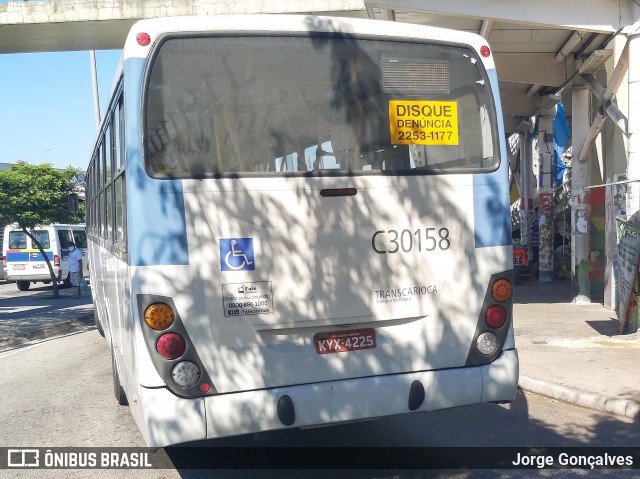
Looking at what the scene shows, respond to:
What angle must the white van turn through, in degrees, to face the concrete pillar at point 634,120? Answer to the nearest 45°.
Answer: approximately 90° to its right

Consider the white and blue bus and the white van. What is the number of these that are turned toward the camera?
0

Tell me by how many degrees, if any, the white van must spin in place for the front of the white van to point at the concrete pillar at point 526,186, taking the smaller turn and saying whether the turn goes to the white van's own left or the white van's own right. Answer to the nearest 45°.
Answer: approximately 90° to the white van's own right

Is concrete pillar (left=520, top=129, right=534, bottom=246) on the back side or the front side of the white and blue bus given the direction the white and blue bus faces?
on the front side

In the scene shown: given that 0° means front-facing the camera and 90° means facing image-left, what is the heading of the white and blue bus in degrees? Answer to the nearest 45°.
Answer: approximately 180°

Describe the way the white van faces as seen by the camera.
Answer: facing away from the viewer and to the right of the viewer

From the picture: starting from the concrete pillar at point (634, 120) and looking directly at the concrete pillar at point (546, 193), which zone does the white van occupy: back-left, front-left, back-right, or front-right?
front-left

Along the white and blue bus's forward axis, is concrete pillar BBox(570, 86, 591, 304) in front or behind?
in front
